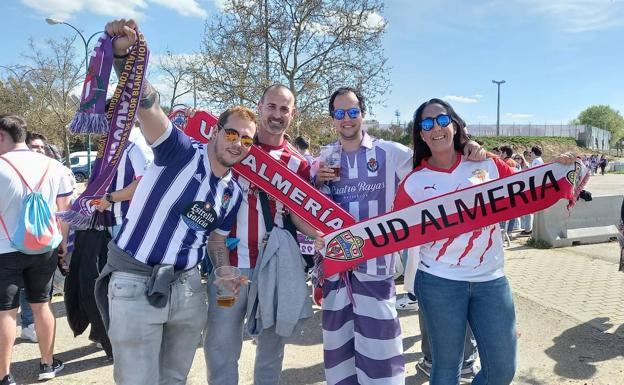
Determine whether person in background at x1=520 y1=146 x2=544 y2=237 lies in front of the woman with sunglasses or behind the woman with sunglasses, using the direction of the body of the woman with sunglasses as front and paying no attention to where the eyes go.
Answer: behind

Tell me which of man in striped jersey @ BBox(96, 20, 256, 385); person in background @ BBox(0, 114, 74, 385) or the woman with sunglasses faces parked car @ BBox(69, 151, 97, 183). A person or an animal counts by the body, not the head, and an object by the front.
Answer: the person in background

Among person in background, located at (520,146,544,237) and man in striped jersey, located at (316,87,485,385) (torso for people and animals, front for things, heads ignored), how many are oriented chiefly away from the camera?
0

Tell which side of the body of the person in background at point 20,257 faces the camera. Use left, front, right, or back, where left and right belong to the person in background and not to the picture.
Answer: back

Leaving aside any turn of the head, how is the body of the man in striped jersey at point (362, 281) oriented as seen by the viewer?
toward the camera

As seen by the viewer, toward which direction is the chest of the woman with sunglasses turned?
toward the camera

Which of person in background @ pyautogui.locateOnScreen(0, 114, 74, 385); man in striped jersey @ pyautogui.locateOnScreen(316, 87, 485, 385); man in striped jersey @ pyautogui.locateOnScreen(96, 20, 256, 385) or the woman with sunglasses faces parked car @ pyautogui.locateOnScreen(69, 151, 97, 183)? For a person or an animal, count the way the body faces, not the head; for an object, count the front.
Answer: the person in background

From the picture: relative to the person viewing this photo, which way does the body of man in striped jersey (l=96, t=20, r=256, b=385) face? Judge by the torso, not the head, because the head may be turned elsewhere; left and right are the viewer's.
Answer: facing the viewer and to the right of the viewer

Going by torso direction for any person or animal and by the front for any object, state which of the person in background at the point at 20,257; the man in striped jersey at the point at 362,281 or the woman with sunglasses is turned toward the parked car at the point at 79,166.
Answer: the person in background

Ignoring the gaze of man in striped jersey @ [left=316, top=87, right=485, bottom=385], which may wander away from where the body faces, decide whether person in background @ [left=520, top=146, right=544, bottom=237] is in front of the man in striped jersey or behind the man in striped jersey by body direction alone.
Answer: behind

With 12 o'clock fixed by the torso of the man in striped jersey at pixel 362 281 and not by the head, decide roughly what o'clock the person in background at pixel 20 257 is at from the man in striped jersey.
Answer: The person in background is roughly at 3 o'clock from the man in striped jersey.
